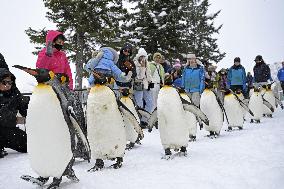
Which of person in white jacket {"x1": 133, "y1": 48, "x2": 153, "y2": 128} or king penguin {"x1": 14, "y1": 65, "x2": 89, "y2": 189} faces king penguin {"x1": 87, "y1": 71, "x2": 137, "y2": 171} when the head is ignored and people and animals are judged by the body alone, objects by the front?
the person in white jacket

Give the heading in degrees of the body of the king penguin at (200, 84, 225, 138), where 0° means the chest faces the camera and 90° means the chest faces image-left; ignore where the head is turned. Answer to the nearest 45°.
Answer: approximately 45°

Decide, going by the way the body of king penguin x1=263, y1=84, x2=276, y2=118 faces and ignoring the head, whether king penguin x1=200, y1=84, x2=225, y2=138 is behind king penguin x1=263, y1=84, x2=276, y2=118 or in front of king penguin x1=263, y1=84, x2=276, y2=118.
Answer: in front

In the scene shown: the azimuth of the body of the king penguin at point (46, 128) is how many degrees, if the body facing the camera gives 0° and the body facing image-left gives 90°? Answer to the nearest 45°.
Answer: approximately 45°

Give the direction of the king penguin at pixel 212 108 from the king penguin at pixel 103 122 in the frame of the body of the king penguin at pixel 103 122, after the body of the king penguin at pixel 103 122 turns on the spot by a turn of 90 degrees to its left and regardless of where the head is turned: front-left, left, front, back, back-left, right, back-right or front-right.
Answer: left

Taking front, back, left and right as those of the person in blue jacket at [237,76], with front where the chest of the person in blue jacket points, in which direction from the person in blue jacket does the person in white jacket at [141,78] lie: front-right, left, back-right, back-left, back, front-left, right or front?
front-right

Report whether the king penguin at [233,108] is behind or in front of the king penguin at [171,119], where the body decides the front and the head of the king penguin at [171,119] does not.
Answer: behind

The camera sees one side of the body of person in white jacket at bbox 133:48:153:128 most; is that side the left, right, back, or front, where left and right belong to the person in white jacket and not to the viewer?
front

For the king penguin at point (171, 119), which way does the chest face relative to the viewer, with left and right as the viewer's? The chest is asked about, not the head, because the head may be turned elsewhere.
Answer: facing the viewer and to the left of the viewer

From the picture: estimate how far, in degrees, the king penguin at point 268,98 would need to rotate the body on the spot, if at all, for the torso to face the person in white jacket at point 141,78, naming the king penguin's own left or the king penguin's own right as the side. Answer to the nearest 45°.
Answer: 0° — it already faces them

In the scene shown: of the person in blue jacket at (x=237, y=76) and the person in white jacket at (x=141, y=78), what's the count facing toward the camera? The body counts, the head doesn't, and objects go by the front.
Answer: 2
